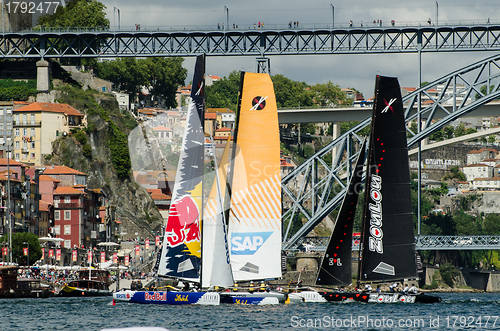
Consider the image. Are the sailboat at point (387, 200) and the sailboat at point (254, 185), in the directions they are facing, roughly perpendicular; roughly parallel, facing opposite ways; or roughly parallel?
roughly parallel

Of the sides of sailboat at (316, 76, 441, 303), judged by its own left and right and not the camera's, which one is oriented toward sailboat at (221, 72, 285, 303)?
front

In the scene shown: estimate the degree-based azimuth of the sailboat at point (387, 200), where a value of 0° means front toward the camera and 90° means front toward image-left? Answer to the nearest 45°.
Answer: approximately 90°

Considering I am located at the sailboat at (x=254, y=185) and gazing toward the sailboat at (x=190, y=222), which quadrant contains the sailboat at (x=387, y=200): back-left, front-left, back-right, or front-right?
back-left

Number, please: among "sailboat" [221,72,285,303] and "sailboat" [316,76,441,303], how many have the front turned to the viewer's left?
2

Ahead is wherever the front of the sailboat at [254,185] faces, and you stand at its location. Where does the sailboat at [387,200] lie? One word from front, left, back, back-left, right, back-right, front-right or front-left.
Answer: back

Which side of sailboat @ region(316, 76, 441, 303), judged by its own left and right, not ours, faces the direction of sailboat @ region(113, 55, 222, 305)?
front

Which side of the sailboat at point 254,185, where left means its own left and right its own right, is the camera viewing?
left

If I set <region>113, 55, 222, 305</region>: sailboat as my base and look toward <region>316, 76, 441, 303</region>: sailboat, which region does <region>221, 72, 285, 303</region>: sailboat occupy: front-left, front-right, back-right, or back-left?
front-left
